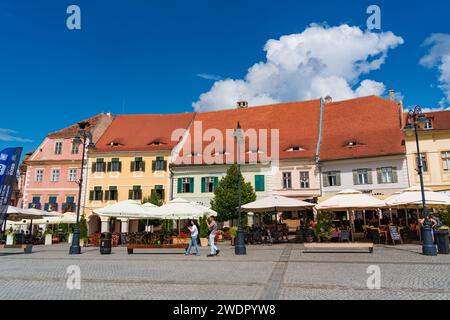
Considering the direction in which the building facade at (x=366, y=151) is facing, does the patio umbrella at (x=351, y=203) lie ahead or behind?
ahead

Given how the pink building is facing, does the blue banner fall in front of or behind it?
in front

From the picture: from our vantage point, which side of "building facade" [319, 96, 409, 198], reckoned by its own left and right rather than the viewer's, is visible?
front

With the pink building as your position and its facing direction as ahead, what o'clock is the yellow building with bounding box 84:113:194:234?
The yellow building is roughly at 10 o'clock from the pink building.

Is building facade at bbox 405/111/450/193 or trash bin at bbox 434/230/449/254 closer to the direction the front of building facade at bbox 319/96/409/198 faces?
the trash bin

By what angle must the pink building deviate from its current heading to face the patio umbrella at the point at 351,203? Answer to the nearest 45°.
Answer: approximately 45° to its left

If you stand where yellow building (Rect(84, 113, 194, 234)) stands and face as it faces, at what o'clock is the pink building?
The pink building is roughly at 4 o'clock from the yellow building.

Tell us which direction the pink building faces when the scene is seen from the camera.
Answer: facing the viewer

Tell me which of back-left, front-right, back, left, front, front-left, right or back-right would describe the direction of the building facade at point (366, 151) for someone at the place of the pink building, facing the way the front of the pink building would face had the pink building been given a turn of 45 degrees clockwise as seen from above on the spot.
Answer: left

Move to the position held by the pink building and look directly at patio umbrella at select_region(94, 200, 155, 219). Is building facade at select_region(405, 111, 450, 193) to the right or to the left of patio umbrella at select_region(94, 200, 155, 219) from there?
left

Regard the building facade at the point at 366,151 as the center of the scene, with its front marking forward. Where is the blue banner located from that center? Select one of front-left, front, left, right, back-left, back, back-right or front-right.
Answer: front-right

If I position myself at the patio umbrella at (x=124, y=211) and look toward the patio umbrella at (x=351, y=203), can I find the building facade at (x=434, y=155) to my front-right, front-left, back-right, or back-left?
front-left

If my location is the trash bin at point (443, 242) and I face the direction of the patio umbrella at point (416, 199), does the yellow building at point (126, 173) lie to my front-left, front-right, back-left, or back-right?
front-left

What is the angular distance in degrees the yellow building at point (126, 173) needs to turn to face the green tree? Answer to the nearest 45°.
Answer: approximately 45° to its left
